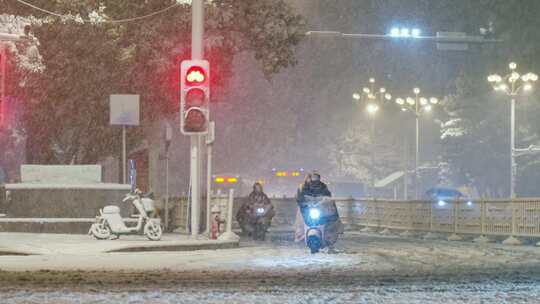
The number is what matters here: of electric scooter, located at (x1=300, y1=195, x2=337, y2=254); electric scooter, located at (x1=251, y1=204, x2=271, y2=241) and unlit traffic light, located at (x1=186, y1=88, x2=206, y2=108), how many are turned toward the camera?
3

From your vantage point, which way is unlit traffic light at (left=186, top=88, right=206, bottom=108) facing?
toward the camera

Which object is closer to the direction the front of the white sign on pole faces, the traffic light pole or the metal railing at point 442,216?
the traffic light pole

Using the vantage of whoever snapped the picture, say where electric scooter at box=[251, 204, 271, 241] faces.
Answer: facing the viewer

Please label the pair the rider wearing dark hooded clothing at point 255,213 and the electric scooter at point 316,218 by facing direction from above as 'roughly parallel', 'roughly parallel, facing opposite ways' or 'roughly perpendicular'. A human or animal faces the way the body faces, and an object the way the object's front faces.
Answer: roughly parallel

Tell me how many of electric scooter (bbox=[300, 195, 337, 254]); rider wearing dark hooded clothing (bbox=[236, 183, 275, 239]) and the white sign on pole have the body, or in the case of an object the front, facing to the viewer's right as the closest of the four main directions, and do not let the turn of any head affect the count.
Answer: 0

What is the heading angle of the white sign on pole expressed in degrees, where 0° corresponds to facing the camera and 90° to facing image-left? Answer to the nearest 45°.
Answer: approximately 0°

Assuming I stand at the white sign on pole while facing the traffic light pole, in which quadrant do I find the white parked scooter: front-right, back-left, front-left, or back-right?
front-right

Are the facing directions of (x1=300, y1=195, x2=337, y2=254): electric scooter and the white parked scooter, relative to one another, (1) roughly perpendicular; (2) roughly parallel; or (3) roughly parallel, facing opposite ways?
roughly perpendicular

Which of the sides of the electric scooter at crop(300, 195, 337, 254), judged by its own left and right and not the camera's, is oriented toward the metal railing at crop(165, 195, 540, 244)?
back

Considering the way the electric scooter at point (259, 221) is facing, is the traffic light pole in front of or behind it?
in front

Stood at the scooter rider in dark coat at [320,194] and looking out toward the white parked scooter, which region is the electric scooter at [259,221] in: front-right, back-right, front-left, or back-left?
front-right

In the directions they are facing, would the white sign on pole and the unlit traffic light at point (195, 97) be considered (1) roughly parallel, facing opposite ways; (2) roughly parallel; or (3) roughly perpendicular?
roughly parallel

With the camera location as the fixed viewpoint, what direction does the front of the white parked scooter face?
facing to the right of the viewer
